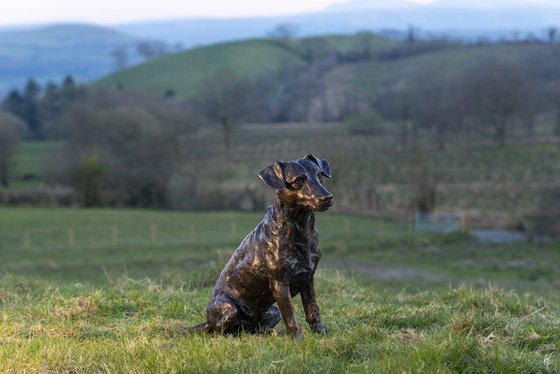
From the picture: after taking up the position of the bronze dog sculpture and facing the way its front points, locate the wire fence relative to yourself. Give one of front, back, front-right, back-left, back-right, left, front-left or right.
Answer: back-left

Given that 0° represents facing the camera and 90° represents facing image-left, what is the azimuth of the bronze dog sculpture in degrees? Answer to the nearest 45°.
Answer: approximately 315°

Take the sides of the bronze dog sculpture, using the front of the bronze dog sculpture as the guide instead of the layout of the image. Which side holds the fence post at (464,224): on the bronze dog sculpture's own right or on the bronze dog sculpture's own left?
on the bronze dog sculpture's own left
